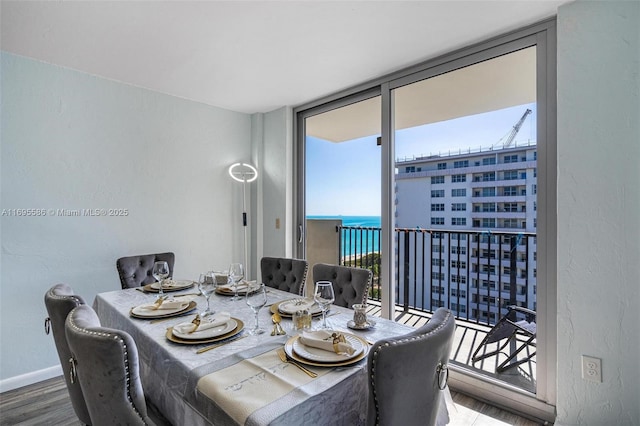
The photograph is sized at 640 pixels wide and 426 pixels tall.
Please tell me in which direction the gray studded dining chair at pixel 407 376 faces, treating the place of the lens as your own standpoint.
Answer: facing away from the viewer and to the left of the viewer

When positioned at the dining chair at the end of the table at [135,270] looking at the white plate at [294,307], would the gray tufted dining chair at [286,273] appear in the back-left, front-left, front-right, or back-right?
front-left

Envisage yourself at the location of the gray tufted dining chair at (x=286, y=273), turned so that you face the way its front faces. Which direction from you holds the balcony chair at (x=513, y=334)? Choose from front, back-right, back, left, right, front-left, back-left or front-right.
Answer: back-left

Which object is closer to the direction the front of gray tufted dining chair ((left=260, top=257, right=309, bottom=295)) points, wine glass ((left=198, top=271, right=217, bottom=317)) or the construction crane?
the wine glass

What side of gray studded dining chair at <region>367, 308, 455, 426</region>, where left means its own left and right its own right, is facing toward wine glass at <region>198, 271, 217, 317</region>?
front

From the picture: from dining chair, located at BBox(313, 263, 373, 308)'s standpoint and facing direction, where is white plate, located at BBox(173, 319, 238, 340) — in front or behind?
in front

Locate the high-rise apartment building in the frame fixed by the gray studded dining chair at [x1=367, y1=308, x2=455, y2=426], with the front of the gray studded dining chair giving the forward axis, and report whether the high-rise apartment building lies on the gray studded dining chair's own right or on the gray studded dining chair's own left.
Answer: on the gray studded dining chair's own right

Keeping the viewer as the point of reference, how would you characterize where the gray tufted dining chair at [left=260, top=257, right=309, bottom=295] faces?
facing the viewer and to the left of the viewer

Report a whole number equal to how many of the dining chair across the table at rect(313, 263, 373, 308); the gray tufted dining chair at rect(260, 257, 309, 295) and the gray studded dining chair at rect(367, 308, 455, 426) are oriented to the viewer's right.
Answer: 0

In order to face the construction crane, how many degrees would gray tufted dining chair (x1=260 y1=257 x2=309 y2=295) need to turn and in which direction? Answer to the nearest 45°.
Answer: approximately 135° to its left

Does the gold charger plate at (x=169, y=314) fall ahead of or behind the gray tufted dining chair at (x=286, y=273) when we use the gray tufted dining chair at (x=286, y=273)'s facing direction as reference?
ahead

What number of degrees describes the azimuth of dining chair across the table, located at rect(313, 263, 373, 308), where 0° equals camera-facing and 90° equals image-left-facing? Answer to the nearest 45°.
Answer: approximately 45°

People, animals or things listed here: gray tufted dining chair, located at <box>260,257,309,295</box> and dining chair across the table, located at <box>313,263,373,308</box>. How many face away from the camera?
0

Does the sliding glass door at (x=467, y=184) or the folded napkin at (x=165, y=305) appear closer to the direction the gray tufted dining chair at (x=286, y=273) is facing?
the folded napkin
